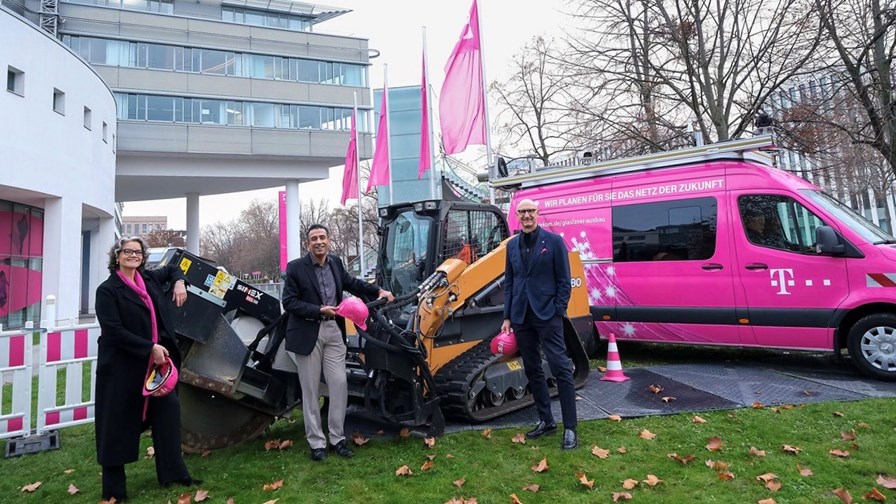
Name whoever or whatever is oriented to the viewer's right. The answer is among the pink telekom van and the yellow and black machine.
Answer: the pink telekom van

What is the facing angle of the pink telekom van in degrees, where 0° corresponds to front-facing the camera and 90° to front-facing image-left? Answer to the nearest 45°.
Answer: approximately 270°

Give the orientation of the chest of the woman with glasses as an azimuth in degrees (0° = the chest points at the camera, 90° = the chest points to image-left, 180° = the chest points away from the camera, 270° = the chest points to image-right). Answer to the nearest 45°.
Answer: approximately 315°

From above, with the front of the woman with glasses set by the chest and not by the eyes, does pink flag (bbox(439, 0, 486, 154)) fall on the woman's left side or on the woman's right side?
on the woman's left side

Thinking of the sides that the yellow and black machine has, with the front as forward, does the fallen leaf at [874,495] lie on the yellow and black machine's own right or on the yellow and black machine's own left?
on the yellow and black machine's own left

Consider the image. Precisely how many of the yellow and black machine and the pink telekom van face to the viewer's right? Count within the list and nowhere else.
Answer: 1

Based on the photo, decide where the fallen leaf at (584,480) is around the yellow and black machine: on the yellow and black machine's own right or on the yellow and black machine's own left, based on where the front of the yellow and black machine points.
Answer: on the yellow and black machine's own left

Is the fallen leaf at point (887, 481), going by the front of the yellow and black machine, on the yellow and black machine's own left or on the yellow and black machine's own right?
on the yellow and black machine's own left
